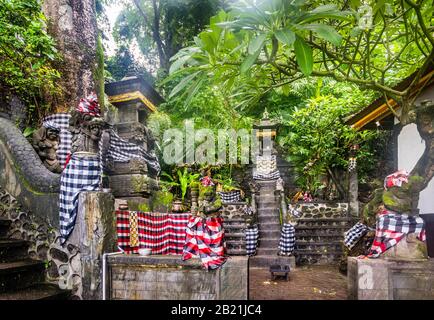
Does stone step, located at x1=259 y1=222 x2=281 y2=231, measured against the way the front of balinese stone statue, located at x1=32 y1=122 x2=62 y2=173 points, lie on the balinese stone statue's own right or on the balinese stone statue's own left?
on the balinese stone statue's own left

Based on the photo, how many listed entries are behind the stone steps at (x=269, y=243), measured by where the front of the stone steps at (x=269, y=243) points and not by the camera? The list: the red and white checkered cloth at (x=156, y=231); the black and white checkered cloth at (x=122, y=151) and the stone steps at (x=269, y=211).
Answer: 1

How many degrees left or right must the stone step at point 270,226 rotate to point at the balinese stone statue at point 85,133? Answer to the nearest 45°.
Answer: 0° — it already faces it

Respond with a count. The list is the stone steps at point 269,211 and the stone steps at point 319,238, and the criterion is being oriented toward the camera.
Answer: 2

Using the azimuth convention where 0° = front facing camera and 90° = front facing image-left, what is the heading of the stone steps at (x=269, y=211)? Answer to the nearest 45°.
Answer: approximately 0°
